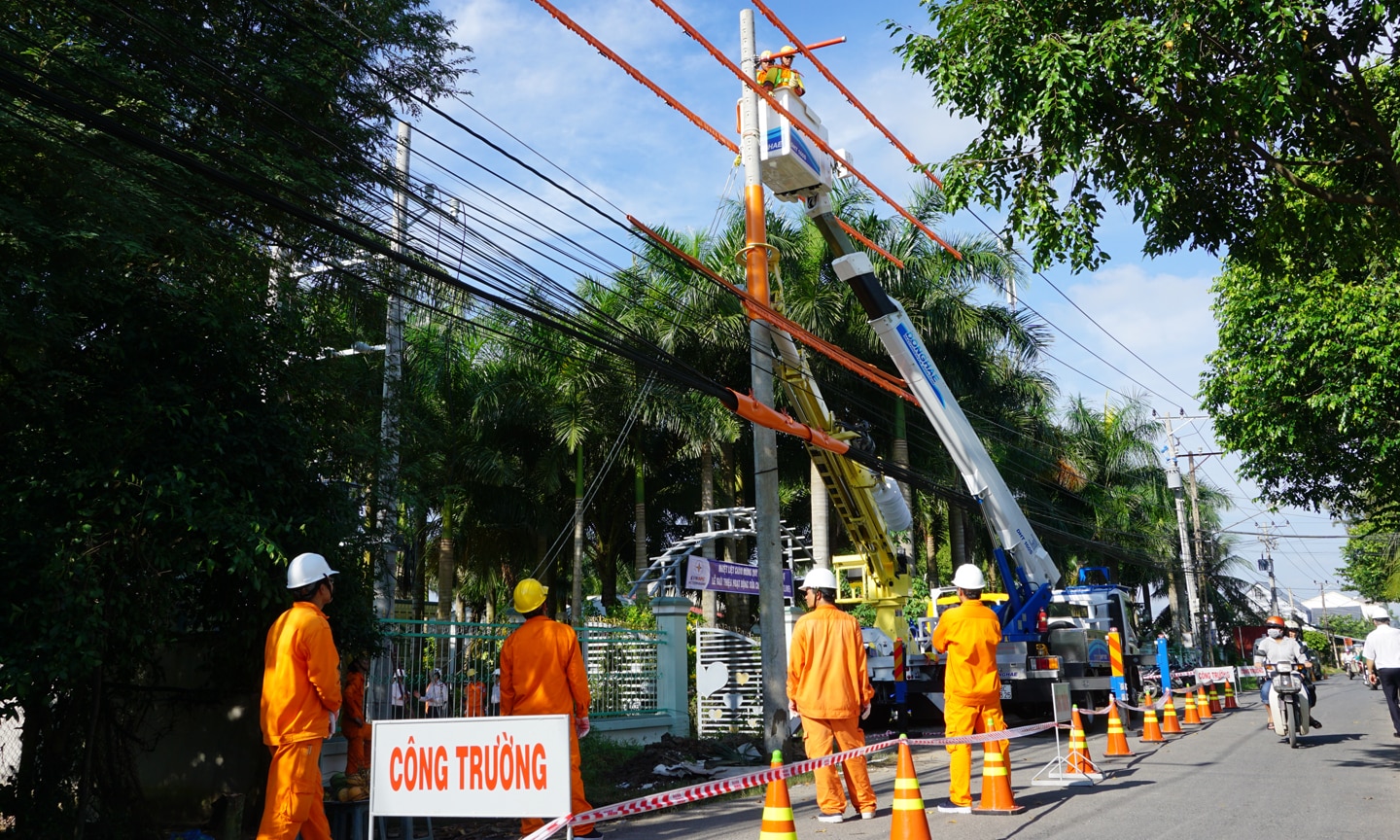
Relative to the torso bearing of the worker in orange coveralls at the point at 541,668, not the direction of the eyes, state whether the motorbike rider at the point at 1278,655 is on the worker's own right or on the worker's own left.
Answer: on the worker's own right

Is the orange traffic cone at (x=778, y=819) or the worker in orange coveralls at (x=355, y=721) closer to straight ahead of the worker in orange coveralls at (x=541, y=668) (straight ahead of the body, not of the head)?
the worker in orange coveralls

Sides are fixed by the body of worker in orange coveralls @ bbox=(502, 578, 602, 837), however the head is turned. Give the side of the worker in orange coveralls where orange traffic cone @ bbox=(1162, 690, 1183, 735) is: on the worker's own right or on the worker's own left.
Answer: on the worker's own right

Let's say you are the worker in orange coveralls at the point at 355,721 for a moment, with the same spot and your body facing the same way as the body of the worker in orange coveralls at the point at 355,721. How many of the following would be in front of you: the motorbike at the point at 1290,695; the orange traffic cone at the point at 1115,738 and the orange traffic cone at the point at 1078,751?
3

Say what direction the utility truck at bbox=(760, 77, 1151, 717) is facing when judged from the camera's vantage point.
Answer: facing away from the viewer and to the right of the viewer

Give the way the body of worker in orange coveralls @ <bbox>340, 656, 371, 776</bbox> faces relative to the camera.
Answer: to the viewer's right

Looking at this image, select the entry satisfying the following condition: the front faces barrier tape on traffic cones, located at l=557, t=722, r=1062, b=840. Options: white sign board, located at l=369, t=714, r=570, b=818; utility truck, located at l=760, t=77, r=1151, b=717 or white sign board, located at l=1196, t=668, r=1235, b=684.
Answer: white sign board, located at l=1196, t=668, r=1235, b=684

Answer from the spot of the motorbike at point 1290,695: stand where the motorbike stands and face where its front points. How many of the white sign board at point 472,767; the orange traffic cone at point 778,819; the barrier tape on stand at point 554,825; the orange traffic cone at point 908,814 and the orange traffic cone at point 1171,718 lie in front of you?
4

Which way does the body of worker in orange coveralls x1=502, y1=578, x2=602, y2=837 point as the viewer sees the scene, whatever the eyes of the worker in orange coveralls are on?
away from the camera

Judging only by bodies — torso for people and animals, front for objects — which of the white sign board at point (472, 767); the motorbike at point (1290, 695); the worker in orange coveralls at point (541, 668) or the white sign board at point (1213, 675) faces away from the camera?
the worker in orange coveralls

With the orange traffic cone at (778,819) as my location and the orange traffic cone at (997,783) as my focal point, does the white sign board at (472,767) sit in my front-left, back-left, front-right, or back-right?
back-left

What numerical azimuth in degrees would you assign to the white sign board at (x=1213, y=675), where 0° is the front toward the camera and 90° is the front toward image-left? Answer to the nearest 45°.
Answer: approximately 0°

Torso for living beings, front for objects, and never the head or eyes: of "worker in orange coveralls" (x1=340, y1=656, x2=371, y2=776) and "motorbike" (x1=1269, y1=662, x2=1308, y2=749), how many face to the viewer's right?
1

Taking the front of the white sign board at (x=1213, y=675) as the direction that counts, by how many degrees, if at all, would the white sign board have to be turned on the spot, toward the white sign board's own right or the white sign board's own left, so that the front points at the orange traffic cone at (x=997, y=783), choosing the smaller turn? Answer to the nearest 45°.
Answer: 0° — it already faces it
